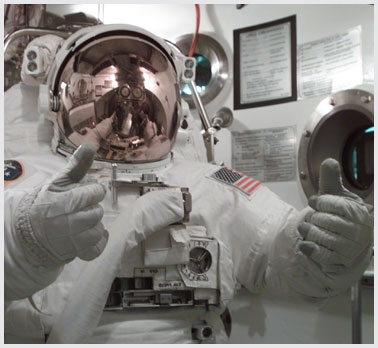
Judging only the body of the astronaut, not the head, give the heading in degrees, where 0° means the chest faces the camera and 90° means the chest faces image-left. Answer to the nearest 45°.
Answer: approximately 0°

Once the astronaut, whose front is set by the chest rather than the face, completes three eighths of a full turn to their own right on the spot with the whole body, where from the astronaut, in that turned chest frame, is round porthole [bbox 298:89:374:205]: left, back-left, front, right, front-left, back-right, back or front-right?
right

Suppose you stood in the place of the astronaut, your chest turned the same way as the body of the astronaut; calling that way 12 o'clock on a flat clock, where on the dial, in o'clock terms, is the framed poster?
The framed poster is roughly at 7 o'clock from the astronaut.

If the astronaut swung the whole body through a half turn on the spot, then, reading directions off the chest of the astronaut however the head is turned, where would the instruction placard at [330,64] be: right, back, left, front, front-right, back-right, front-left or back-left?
front-right

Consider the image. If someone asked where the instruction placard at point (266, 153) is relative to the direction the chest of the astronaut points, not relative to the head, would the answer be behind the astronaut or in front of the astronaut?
behind
